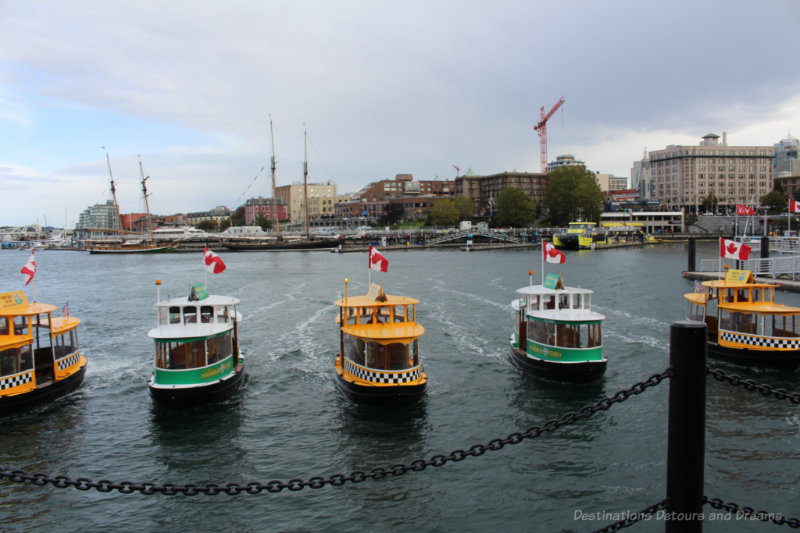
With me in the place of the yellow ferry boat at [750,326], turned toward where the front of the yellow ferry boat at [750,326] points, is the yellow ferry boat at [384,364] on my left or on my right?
on my right

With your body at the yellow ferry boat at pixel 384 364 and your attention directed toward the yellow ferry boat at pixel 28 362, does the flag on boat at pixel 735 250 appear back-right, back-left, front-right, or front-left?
back-right
